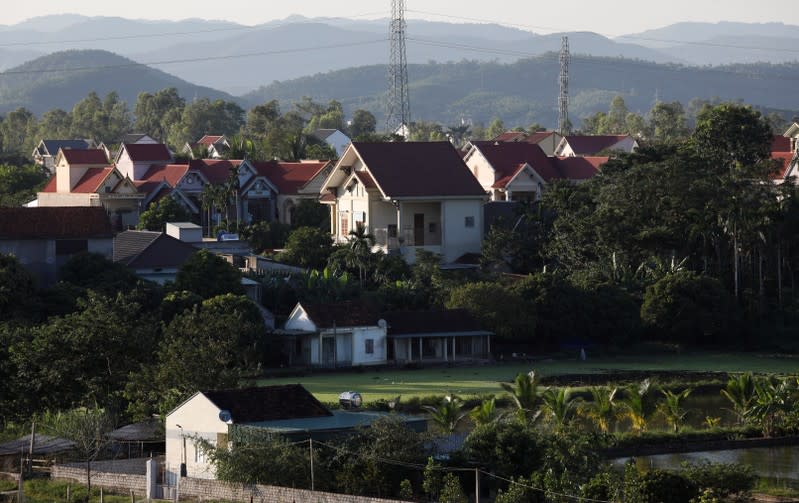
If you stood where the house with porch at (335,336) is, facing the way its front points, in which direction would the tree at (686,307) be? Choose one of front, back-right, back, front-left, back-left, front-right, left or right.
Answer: back-left

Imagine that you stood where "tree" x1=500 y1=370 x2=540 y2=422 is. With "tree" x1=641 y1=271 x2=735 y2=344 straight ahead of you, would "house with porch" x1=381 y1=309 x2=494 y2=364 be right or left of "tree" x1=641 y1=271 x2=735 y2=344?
left

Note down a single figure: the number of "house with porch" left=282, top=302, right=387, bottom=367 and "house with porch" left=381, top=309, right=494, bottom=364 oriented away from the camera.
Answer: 0

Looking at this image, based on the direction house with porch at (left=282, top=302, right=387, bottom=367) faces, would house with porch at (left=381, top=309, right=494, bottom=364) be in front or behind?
behind

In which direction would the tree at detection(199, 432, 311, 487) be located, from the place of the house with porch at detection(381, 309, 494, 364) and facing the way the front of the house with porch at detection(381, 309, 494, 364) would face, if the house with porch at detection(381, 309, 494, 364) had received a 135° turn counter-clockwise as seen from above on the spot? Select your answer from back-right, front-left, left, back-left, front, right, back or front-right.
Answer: back-right

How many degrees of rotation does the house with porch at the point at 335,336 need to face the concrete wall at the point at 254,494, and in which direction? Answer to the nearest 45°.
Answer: approximately 45° to its left

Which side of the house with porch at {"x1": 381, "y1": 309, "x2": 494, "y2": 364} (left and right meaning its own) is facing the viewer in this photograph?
front

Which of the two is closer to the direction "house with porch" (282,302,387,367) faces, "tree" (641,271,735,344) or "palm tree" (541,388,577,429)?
the palm tree

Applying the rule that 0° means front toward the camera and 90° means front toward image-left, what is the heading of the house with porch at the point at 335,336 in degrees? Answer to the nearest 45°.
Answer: approximately 45°

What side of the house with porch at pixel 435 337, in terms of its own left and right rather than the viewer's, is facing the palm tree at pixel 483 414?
front

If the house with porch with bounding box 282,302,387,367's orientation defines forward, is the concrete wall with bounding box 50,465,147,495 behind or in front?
in front

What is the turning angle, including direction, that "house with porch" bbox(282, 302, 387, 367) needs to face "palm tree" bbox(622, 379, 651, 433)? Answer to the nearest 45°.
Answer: approximately 90° to its left

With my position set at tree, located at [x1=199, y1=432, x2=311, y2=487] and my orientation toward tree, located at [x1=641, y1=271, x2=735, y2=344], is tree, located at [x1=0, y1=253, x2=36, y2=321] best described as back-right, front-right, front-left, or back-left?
front-left

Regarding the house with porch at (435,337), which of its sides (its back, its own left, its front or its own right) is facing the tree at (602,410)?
front

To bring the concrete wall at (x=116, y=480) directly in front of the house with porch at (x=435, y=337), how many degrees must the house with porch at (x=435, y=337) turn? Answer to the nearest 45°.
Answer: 0° — it already faces it

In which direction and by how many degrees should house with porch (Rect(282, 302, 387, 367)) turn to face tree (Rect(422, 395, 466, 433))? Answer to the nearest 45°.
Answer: approximately 45° to its left
